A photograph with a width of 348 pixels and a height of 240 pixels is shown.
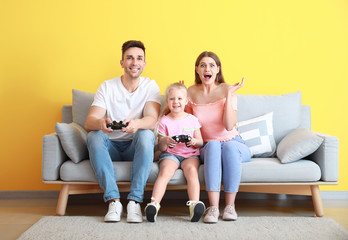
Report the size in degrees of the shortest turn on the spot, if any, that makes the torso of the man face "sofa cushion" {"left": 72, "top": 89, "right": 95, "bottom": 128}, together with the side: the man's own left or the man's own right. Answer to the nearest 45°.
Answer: approximately 135° to the man's own right

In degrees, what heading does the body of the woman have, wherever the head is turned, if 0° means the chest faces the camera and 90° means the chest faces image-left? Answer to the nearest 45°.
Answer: approximately 0°

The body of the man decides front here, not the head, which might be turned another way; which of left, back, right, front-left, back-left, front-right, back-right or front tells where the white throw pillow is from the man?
left
